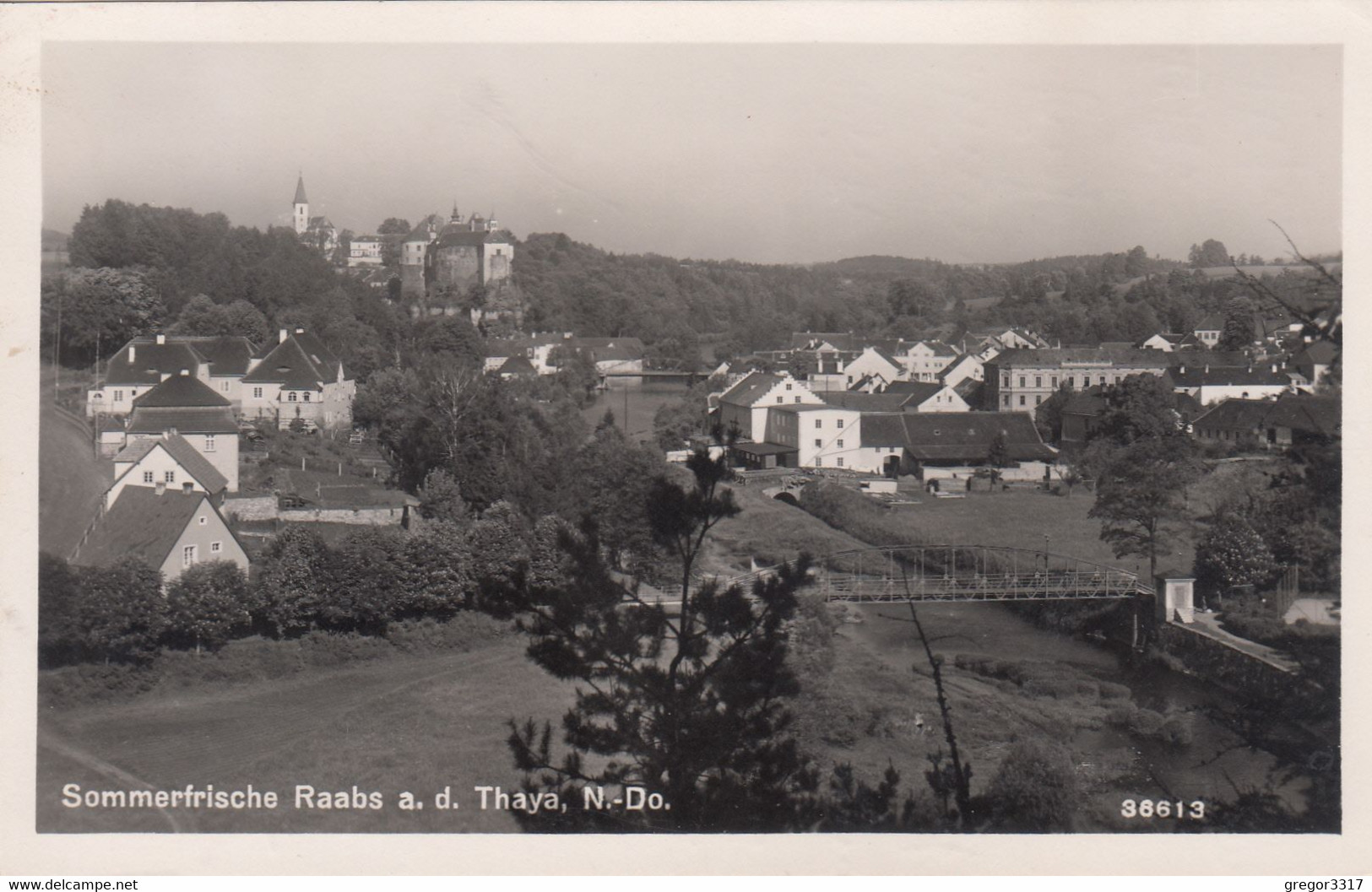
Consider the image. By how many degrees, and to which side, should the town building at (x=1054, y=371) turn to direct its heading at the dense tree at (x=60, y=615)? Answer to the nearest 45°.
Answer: approximately 45° to its right

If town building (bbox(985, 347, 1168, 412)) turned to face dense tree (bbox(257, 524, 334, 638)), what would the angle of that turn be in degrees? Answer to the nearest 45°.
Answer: approximately 45° to its right

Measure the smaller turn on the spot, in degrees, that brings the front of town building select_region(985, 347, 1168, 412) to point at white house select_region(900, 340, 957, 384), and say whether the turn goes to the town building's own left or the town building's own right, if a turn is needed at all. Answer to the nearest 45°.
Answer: approximately 135° to the town building's own right

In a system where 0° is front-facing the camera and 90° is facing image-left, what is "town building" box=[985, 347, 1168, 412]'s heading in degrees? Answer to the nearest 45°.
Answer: approximately 0°

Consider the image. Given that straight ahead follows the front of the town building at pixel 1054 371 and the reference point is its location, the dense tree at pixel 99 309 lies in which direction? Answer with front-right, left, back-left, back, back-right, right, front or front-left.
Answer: front-right

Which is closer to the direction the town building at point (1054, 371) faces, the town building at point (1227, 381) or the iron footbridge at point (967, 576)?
the iron footbridge

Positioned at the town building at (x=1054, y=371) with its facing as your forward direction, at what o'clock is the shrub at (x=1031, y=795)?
The shrub is roughly at 12 o'clock from the town building.

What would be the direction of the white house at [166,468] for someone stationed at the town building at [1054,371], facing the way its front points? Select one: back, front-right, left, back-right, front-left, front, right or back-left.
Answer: front-right

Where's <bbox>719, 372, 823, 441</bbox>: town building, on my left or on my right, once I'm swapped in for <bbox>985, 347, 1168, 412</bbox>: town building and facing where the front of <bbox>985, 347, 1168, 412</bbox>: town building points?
on my right
